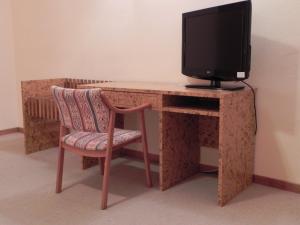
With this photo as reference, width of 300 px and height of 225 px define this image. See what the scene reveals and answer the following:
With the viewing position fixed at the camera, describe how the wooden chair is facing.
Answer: facing away from the viewer and to the right of the viewer

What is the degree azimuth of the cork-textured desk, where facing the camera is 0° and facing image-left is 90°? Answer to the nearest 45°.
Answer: approximately 45°

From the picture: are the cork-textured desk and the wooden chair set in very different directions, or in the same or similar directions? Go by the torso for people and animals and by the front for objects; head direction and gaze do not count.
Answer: very different directions
